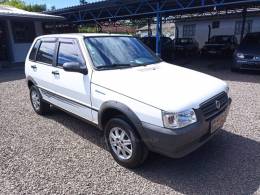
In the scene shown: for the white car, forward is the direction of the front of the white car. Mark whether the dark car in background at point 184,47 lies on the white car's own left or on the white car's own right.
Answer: on the white car's own left

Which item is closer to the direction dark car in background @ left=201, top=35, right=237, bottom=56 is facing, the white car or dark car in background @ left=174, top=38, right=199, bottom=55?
the white car

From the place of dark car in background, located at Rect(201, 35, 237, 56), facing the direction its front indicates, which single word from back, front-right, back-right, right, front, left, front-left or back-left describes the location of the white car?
front-left

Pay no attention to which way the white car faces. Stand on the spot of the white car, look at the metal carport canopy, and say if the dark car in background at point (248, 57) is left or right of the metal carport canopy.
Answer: right

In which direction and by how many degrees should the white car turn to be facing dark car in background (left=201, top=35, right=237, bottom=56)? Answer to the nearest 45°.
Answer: approximately 90° to its left

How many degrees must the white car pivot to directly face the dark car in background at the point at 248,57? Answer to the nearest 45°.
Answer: approximately 90° to its left

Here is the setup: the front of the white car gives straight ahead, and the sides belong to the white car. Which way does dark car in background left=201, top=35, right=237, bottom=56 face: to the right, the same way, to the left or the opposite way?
to the right

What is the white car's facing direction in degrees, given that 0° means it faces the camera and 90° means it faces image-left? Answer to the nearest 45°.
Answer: approximately 315°

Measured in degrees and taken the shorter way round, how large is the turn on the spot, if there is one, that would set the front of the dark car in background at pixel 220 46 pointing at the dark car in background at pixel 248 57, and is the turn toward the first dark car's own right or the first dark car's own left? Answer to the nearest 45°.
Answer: approximately 45° to the first dark car's own left

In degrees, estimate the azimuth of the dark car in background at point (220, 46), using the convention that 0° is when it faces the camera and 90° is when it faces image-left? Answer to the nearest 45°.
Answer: approximately 45°

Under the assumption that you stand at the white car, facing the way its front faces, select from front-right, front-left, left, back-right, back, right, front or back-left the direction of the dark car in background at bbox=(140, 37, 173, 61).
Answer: back-left

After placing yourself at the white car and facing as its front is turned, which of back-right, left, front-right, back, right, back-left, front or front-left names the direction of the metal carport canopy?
back-left

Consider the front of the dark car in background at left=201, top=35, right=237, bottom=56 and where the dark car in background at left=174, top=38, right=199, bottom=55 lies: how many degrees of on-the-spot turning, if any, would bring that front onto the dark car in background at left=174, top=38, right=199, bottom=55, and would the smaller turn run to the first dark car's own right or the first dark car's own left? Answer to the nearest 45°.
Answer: approximately 90° to the first dark car's own right
